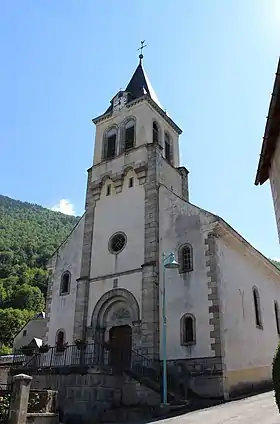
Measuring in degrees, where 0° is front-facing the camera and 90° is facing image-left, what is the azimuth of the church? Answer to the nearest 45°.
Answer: approximately 45°

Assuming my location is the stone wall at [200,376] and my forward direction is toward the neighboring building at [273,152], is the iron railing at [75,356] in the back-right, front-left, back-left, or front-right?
back-right

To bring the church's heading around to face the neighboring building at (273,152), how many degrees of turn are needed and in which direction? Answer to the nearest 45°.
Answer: approximately 45° to its left

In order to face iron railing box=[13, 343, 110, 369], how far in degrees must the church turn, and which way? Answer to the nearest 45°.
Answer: approximately 45° to its right
